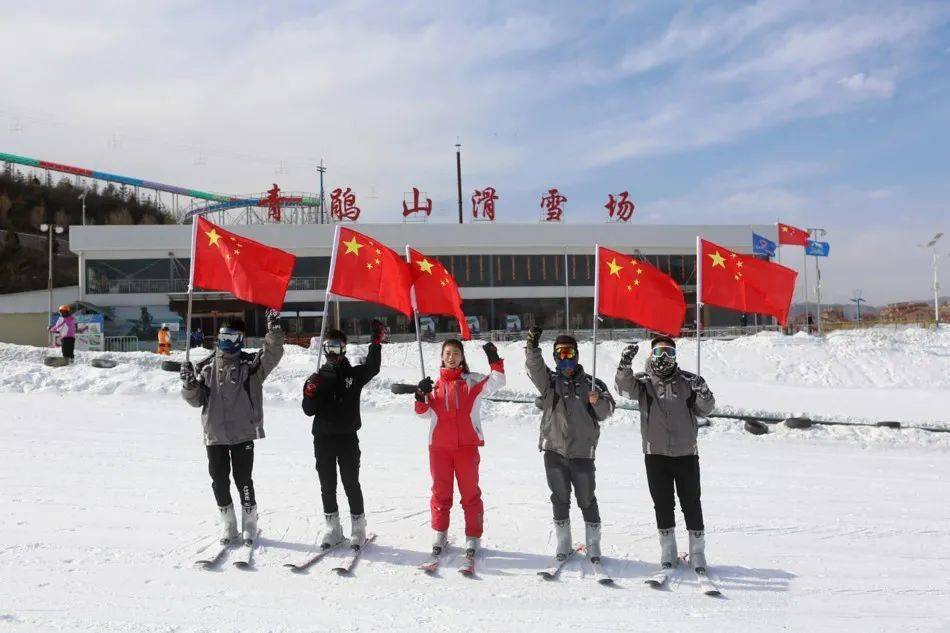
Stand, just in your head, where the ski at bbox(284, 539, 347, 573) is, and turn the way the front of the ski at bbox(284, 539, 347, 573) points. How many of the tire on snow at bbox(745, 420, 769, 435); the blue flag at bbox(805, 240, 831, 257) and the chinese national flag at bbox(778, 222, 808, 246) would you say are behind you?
3

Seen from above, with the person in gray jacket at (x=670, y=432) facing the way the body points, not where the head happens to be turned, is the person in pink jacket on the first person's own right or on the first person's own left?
on the first person's own right

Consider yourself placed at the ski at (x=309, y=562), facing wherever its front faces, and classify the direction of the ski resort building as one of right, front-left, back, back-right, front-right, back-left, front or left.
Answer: back-right

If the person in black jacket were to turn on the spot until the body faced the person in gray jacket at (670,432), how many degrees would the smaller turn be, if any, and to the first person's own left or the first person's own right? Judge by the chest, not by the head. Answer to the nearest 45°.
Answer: approximately 90° to the first person's own left

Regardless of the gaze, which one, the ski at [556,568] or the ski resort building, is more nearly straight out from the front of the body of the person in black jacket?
the ski

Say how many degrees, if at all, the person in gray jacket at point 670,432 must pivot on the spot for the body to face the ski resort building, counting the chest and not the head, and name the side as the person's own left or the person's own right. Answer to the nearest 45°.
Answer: approximately 180°

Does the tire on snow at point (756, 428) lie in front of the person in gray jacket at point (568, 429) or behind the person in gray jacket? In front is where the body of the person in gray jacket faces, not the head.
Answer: behind

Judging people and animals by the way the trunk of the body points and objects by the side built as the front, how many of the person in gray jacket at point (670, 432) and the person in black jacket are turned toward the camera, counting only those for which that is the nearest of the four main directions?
2

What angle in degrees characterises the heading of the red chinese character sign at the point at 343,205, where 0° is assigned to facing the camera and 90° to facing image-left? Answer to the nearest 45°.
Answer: approximately 0°

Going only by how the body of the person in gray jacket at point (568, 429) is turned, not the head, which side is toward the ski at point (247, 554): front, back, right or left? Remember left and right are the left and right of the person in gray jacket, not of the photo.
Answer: right
